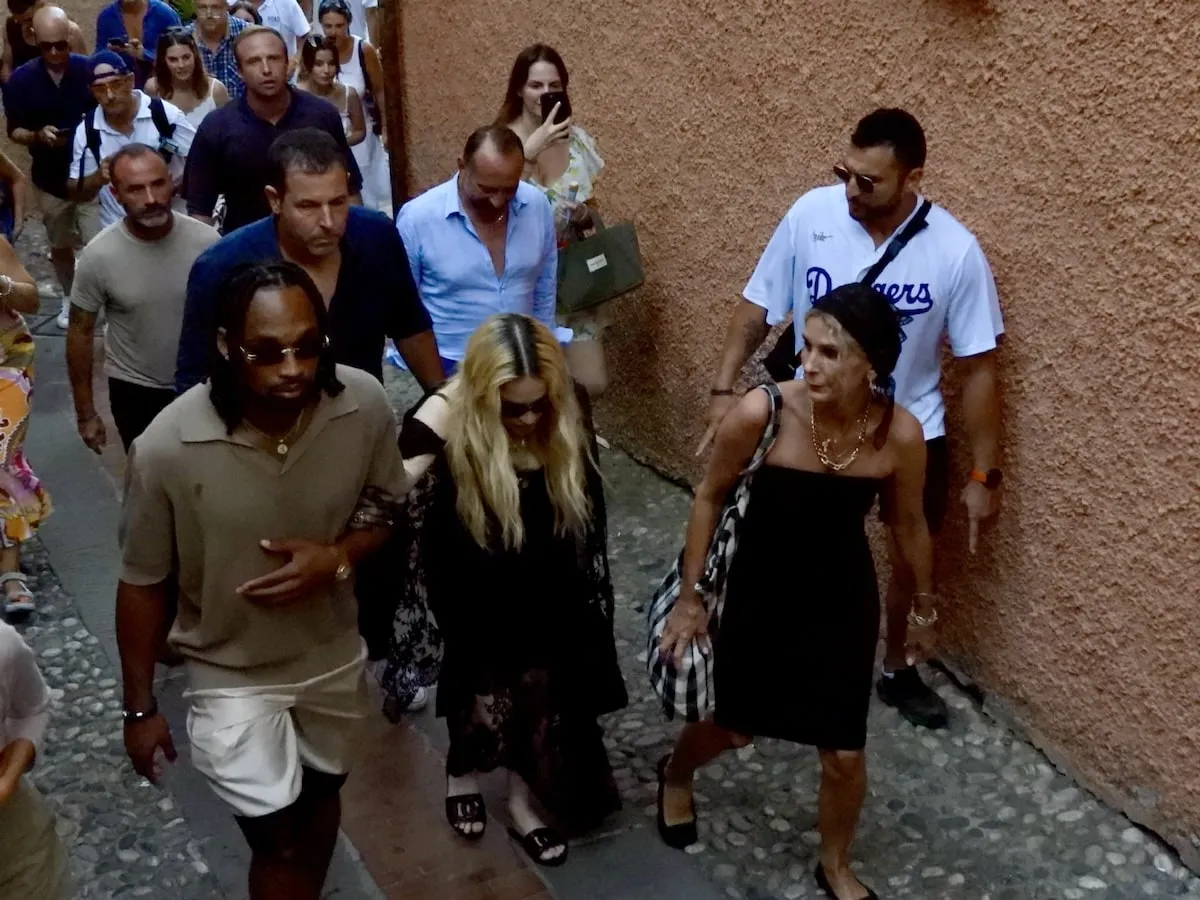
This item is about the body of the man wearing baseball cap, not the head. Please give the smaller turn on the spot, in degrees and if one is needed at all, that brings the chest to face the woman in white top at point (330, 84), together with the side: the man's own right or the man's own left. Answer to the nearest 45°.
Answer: approximately 135° to the man's own left

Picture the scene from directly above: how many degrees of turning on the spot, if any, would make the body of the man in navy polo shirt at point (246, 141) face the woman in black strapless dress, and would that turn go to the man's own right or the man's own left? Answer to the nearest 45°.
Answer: approximately 45° to the man's own left

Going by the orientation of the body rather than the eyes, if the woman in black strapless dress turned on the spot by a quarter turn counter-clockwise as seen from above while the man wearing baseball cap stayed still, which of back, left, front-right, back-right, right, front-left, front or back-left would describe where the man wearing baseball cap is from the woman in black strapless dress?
back-left

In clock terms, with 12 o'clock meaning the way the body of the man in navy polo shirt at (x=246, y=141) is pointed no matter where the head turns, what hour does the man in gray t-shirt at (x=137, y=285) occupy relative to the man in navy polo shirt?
The man in gray t-shirt is roughly at 1 o'clock from the man in navy polo shirt.

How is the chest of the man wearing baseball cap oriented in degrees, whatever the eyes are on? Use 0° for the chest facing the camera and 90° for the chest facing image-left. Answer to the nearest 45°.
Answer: approximately 0°

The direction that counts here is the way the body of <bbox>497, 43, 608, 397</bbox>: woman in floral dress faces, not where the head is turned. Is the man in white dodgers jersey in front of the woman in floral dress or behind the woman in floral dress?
in front

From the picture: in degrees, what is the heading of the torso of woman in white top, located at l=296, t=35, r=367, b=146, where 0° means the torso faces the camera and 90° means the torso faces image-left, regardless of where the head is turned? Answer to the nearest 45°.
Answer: approximately 0°
